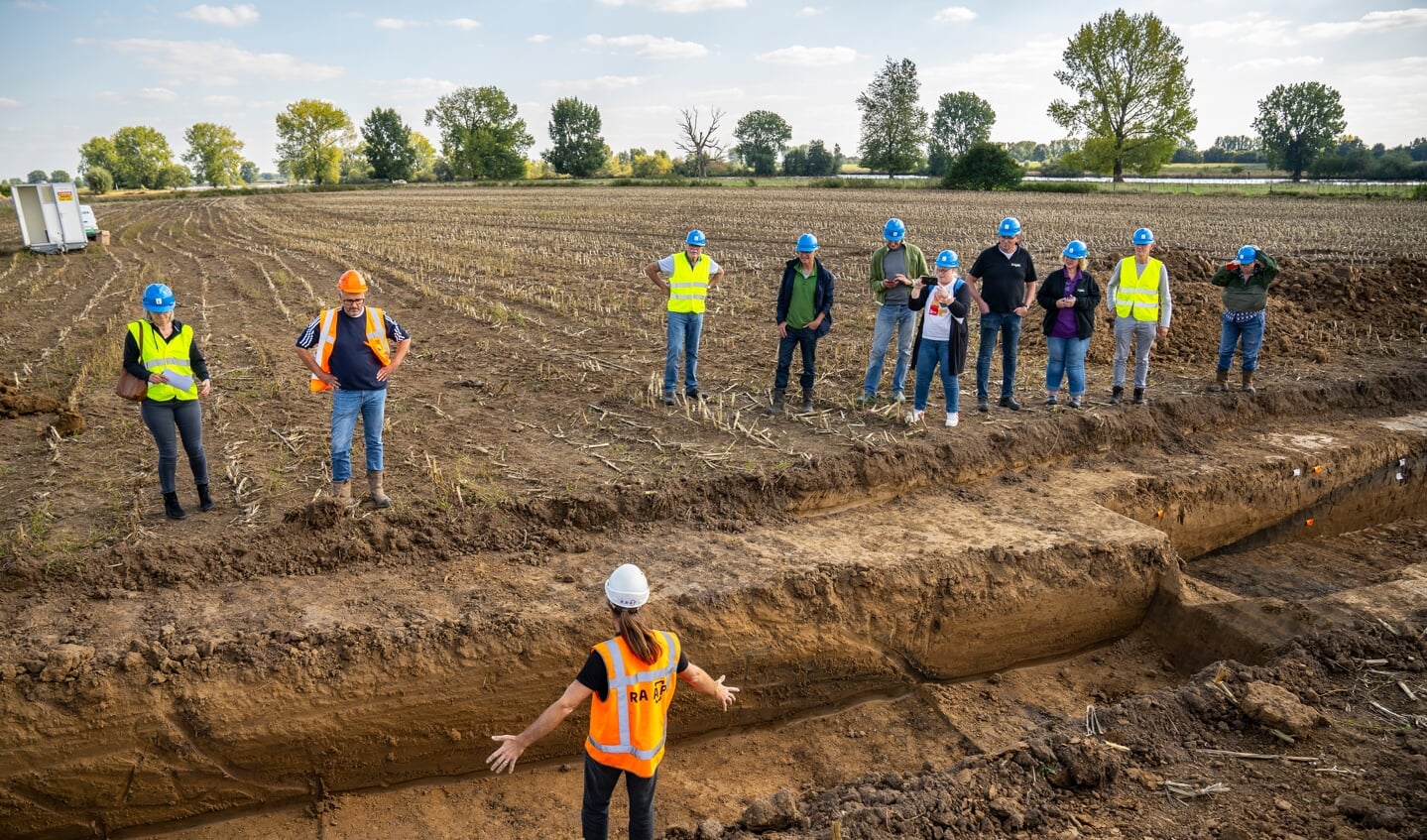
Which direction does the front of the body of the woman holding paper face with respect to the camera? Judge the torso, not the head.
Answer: toward the camera

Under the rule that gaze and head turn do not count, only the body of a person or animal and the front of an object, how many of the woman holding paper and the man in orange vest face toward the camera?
2

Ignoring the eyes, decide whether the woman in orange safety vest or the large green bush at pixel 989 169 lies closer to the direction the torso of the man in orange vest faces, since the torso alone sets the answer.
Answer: the woman in orange safety vest

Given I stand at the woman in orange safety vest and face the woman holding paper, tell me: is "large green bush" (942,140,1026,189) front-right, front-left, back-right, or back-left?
front-right

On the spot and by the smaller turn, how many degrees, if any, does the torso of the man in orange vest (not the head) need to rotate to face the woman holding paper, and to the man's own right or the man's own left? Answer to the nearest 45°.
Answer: approximately 90° to the man's own right

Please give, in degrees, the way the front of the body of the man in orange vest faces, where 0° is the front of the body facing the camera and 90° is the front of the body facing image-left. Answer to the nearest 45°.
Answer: approximately 0°

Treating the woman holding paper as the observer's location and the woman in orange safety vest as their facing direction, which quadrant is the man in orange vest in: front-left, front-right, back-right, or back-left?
front-left

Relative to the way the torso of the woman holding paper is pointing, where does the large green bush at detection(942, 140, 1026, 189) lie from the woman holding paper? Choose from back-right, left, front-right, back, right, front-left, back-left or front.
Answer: back-left

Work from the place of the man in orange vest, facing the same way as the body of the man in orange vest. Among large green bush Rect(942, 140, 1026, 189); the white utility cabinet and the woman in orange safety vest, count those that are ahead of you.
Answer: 1

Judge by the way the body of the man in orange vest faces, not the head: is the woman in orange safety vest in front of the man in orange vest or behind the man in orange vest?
in front

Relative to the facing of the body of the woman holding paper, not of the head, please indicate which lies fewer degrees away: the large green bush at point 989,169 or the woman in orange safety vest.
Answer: the woman in orange safety vest

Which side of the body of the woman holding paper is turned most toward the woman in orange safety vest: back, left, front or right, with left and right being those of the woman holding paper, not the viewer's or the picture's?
front

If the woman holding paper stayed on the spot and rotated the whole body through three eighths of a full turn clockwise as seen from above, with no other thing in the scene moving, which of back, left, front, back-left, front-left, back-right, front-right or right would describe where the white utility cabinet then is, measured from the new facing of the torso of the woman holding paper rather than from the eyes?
front-right

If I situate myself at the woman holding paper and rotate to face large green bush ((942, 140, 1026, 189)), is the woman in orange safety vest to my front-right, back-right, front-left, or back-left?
back-right

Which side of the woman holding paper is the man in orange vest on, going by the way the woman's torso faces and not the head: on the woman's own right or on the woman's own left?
on the woman's own left
